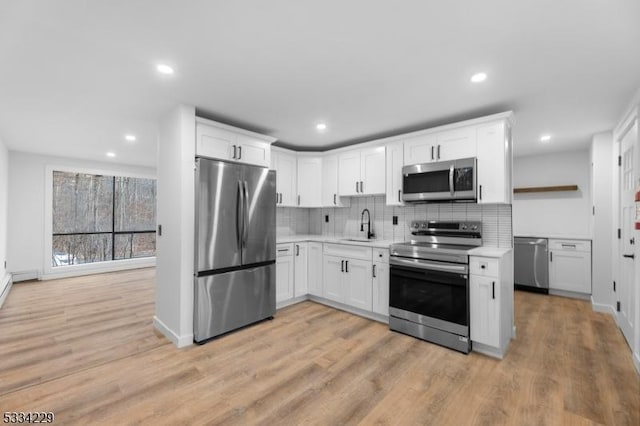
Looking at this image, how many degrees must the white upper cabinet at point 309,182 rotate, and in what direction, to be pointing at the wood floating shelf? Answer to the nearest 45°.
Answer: approximately 90° to its left

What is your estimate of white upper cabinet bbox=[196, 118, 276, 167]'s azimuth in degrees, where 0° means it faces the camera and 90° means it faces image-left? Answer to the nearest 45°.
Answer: approximately 315°

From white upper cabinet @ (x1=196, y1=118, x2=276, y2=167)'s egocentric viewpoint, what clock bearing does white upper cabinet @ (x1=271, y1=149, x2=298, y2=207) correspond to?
white upper cabinet @ (x1=271, y1=149, x2=298, y2=207) is roughly at 9 o'clock from white upper cabinet @ (x1=196, y1=118, x2=276, y2=167).

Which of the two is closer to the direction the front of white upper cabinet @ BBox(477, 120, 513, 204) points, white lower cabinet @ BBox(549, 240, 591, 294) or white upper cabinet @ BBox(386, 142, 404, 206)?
the white upper cabinet

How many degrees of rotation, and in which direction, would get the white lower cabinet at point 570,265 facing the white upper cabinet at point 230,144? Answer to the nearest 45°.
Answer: approximately 45° to its right

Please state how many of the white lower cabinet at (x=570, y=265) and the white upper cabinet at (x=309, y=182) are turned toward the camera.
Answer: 2

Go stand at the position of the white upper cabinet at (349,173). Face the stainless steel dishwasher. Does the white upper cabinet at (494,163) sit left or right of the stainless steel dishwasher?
right

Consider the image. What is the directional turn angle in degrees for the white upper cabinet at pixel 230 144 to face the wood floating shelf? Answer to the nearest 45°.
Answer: approximately 45° to its left

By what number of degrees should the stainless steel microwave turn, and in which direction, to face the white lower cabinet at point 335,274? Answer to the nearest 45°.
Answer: approximately 45° to its right
